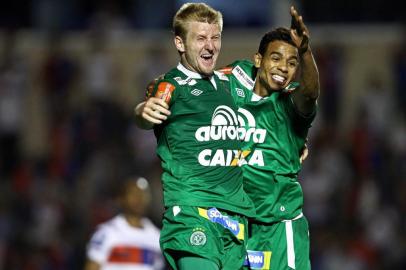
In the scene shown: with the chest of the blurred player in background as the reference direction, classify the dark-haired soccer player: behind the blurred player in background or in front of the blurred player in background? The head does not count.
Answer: in front

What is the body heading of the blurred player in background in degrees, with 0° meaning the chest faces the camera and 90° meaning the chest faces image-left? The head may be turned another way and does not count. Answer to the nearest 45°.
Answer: approximately 315°

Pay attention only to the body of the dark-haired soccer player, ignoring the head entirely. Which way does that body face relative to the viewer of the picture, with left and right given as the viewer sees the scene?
facing the viewer and to the left of the viewer

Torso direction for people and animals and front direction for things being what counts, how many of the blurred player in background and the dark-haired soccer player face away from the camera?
0
